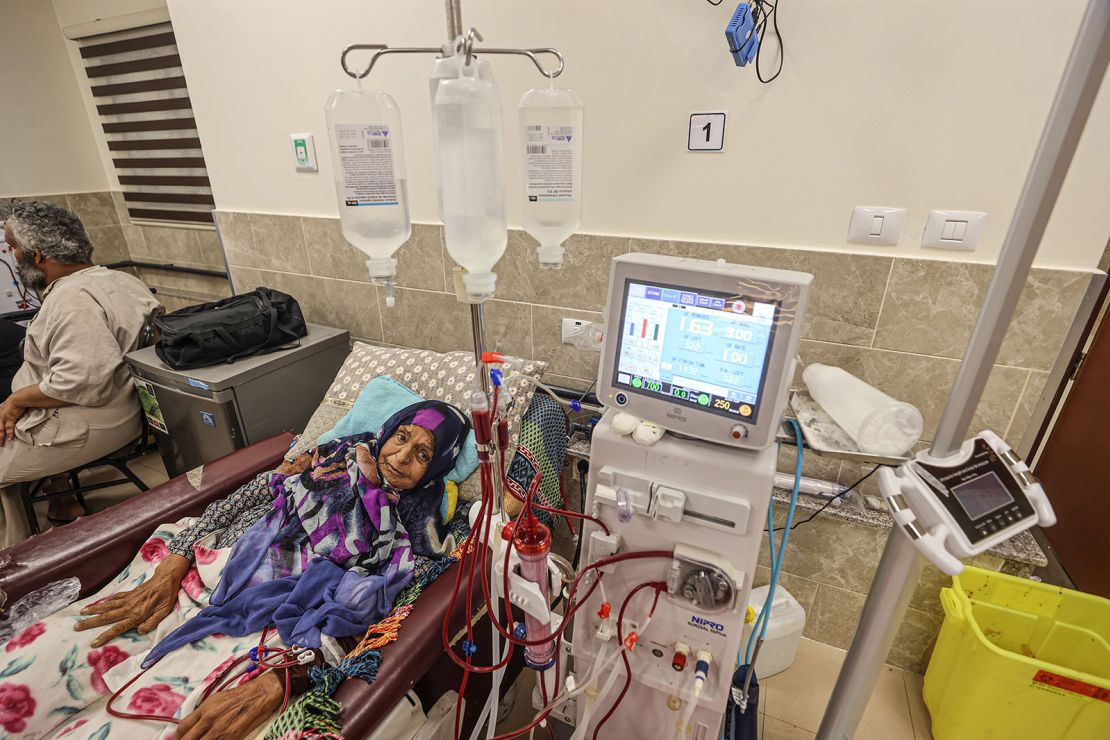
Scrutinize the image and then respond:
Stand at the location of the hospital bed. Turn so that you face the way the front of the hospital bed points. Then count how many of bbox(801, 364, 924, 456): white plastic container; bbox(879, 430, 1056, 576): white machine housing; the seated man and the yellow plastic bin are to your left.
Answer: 3

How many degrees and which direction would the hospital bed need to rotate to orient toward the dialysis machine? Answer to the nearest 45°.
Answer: approximately 90° to its left

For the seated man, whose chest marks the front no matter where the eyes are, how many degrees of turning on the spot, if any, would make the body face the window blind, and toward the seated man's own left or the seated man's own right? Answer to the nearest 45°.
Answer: approximately 135° to the seated man's own right

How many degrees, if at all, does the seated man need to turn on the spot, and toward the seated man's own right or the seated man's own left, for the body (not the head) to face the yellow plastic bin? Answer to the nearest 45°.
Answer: approximately 135° to the seated man's own left

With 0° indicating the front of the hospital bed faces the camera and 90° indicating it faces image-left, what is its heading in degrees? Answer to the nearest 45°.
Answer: approximately 45°

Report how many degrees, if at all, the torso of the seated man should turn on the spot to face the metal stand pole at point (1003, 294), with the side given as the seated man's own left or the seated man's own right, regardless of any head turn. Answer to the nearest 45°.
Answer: approximately 90° to the seated man's own left

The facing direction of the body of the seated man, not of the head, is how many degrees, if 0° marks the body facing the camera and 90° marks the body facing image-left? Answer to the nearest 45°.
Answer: approximately 90°
